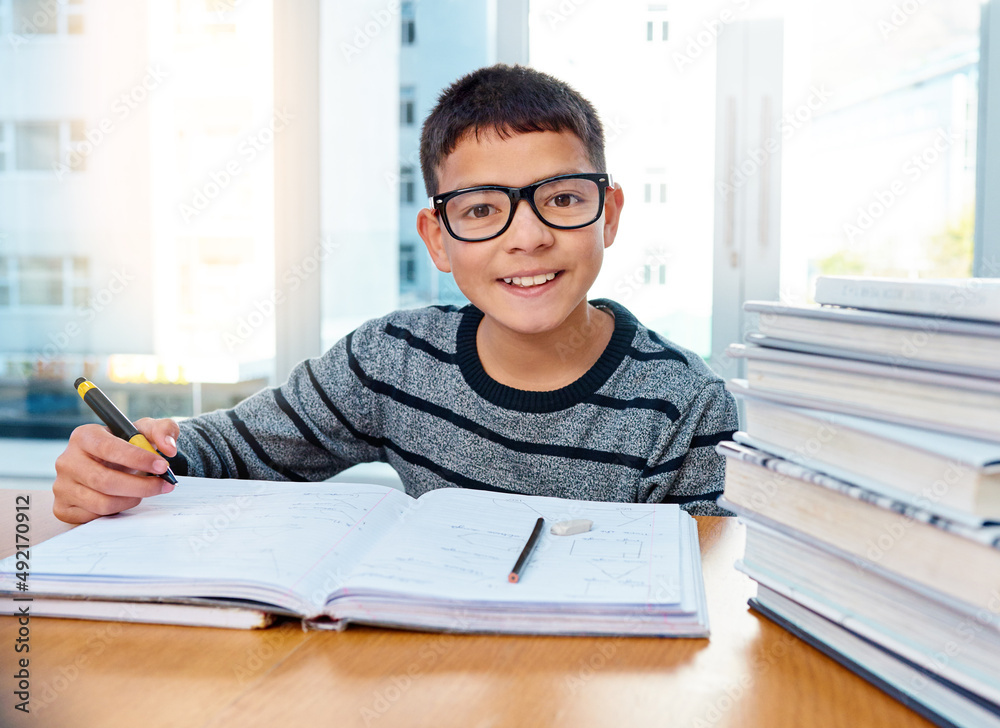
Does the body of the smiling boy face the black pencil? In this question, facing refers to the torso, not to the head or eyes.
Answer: yes

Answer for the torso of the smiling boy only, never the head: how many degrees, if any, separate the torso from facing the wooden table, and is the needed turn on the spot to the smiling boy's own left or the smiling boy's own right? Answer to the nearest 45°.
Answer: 0° — they already face it

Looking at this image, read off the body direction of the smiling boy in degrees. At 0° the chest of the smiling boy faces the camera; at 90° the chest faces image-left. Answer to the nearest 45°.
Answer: approximately 0°
